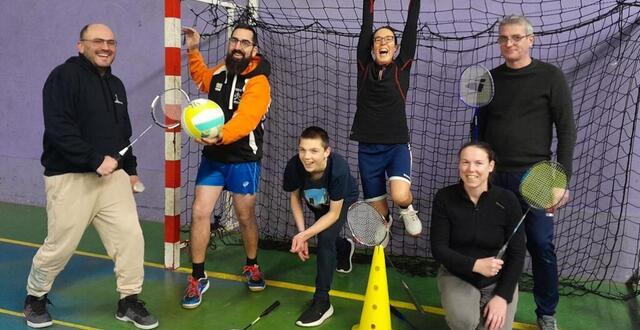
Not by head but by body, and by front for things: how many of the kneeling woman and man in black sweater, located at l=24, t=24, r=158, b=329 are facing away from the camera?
0

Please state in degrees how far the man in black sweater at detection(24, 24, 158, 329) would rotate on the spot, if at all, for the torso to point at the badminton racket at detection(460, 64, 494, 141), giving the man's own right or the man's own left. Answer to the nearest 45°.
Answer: approximately 45° to the man's own left

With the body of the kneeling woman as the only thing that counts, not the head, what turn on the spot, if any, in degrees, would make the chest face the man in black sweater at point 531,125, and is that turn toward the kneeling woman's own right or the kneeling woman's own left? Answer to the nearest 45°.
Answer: approximately 135° to the kneeling woman's own left

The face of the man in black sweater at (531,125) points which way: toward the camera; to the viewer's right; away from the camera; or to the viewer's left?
toward the camera

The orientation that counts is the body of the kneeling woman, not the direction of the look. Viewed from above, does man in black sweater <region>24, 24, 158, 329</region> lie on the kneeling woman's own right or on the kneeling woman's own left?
on the kneeling woman's own right

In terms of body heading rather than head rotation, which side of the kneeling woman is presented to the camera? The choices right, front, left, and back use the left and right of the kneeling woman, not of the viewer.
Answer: front

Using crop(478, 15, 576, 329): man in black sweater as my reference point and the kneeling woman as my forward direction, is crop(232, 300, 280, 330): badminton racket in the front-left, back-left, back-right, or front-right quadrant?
front-right

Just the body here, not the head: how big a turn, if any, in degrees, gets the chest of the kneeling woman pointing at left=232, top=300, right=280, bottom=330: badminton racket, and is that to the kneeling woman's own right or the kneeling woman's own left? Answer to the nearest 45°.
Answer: approximately 90° to the kneeling woman's own right

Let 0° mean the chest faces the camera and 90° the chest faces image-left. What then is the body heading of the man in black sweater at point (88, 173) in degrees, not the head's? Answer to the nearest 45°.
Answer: approximately 315°

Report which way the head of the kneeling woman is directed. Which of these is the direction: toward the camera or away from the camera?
toward the camera
